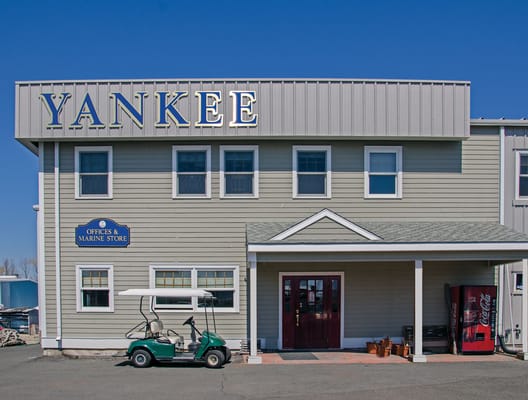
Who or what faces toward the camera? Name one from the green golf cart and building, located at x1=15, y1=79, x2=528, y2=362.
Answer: the building

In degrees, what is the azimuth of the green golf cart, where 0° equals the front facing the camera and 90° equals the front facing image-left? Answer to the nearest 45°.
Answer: approximately 270°

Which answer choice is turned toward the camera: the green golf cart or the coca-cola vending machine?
the coca-cola vending machine

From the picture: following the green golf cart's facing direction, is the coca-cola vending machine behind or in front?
in front

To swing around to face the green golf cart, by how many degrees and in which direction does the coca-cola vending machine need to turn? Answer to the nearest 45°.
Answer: approximately 45° to its right

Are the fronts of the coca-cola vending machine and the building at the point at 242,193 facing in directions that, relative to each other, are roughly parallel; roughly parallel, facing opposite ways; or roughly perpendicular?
roughly parallel

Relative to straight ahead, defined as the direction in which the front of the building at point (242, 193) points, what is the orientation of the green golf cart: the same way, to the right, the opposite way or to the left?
to the left

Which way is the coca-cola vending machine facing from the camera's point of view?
toward the camera

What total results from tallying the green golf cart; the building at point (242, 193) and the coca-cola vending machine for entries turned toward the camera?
2

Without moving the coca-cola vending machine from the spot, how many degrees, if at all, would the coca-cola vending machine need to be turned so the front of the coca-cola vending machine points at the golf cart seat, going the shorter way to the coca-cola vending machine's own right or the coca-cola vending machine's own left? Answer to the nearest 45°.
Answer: approximately 45° to the coca-cola vending machine's own right
